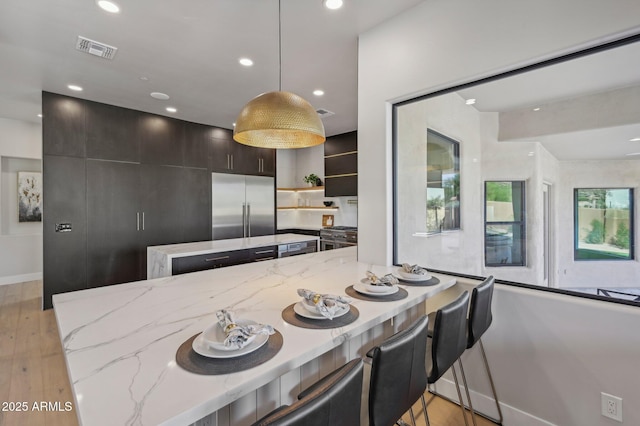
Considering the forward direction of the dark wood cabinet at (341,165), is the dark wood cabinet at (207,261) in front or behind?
in front

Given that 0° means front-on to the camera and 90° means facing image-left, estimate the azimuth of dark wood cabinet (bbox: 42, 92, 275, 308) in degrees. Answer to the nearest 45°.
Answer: approximately 315°

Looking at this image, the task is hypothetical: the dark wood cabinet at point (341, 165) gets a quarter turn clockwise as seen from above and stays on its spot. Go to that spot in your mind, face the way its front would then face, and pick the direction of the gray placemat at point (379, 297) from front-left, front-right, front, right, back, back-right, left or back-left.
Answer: back-left

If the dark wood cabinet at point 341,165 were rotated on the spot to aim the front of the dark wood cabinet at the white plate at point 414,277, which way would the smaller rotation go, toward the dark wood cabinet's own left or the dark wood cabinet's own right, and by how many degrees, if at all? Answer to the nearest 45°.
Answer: approximately 45° to the dark wood cabinet's own left

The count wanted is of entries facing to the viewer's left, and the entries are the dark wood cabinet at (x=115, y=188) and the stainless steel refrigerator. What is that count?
0

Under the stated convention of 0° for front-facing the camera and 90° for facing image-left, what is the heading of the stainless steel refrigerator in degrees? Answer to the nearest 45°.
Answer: approximately 315°

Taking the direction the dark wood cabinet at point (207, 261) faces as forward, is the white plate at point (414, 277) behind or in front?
in front

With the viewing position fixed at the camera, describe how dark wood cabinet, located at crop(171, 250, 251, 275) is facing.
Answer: facing the viewer and to the right of the viewer

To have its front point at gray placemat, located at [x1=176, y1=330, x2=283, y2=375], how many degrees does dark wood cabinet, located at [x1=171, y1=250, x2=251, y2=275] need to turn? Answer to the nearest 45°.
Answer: approximately 45° to its right
